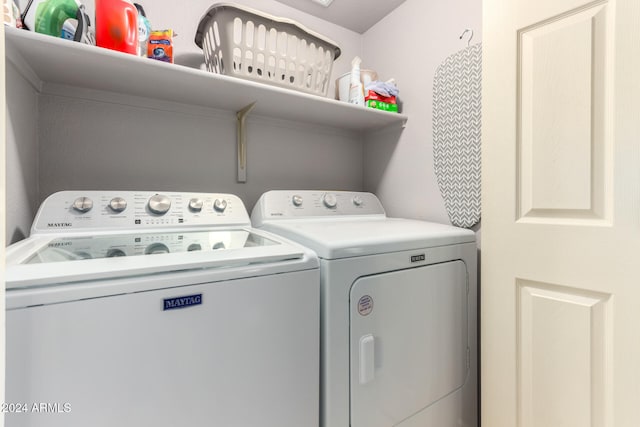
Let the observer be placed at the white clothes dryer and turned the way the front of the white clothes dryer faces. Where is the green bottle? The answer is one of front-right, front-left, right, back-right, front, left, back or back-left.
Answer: back-right

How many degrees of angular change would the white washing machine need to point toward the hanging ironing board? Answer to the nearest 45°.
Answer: approximately 90° to its left

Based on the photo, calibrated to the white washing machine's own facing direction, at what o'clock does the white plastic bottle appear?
The white plastic bottle is roughly at 8 o'clock from the white washing machine.

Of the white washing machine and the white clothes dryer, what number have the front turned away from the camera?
0

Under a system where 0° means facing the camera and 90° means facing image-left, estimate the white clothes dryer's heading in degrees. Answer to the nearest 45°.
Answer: approximately 315°
